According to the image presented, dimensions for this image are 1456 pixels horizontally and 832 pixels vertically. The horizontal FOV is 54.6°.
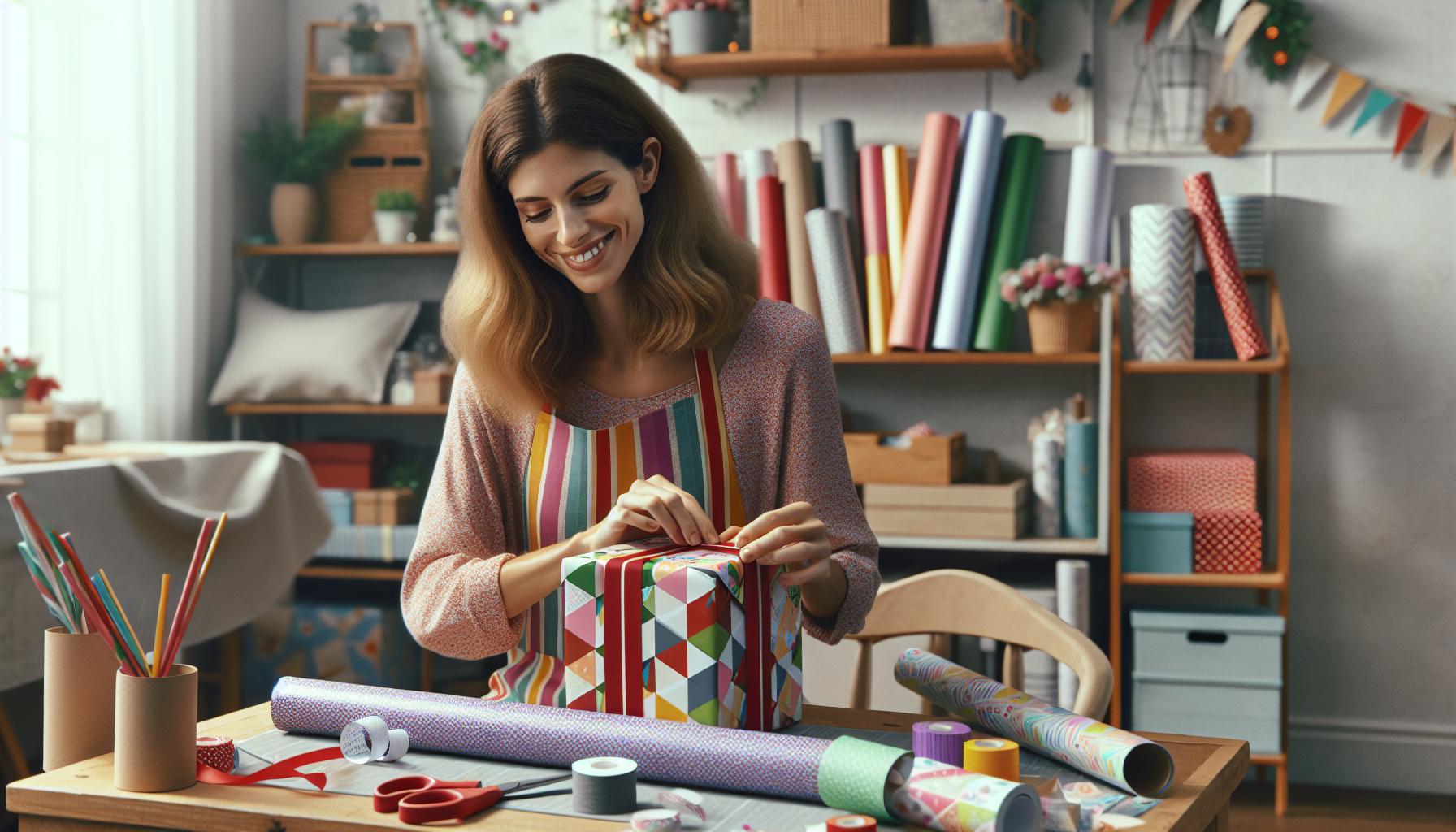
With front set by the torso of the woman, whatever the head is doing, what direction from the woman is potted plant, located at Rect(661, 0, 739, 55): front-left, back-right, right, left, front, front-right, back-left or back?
back

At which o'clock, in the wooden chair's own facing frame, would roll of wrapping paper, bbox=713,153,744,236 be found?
The roll of wrapping paper is roughly at 4 o'clock from the wooden chair.

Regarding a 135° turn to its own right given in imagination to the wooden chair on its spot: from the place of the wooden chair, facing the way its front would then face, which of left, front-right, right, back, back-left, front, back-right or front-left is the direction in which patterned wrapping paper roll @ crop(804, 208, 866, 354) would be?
front

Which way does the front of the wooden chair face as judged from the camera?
facing the viewer and to the left of the viewer

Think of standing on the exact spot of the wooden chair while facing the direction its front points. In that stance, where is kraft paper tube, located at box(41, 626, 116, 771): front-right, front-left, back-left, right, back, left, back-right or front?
front

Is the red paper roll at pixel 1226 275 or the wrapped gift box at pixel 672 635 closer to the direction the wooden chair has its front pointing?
the wrapped gift box

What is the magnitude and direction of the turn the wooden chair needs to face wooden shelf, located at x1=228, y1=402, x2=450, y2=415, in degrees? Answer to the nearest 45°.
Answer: approximately 90° to its right

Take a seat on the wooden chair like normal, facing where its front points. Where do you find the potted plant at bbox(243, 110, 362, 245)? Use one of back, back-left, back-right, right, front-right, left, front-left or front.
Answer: right

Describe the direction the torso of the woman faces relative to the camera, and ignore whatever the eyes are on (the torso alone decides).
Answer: toward the camera

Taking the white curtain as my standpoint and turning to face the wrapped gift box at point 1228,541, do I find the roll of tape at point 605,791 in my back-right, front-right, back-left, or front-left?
front-right

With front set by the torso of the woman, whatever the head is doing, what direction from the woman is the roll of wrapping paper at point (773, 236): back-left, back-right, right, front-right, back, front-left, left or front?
back

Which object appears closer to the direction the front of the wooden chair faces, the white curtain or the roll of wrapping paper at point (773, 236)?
the white curtain

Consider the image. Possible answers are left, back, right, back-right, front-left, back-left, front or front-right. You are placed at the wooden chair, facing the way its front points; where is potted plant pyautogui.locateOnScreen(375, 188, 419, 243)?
right

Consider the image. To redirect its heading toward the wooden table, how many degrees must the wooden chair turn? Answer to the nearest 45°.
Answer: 0° — it already faces it

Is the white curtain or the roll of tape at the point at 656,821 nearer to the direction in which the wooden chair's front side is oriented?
the roll of tape

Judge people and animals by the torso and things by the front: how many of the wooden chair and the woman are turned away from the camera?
0
